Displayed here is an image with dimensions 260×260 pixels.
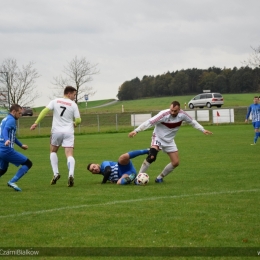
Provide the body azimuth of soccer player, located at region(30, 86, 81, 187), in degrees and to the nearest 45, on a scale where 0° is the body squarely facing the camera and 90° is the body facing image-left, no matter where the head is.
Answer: approximately 180°

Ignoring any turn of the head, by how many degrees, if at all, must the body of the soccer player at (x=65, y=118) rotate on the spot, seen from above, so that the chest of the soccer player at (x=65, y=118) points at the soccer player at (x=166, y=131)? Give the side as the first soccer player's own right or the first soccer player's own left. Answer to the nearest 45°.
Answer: approximately 90° to the first soccer player's own right

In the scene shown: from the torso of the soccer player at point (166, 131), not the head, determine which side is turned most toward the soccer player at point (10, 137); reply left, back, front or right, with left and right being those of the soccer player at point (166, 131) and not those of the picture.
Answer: right

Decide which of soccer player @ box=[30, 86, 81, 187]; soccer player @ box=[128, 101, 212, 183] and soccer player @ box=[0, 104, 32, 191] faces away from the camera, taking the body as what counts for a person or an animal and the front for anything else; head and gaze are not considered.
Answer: soccer player @ box=[30, 86, 81, 187]

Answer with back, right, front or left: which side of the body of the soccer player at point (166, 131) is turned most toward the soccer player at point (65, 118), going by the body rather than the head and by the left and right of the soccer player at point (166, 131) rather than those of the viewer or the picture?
right

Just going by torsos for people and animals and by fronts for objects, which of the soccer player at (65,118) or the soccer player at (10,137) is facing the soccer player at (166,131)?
the soccer player at (10,137)

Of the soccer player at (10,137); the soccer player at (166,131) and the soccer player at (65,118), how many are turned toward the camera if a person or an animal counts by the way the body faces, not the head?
1

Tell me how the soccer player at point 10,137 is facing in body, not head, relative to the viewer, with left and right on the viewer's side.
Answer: facing to the right of the viewer

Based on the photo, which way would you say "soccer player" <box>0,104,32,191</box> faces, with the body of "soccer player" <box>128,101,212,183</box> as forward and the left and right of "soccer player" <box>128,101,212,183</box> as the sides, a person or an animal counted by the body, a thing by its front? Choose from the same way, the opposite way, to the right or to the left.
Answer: to the left

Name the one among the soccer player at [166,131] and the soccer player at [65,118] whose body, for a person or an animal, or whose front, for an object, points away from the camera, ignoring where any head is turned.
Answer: the soccer player at [65,118]

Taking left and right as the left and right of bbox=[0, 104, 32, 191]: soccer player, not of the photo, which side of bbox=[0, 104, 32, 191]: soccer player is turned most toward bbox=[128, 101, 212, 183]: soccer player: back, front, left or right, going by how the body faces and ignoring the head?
front

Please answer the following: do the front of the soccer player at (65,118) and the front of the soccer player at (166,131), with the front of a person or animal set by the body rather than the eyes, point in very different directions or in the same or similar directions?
very different directions
